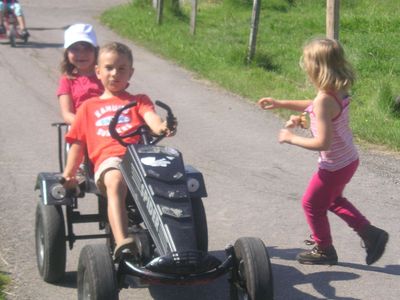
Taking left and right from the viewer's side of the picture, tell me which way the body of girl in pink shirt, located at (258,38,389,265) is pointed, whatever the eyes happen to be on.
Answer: facing to the left of the viewer

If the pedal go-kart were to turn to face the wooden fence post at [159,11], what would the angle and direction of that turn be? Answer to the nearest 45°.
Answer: approximately 135° to its left

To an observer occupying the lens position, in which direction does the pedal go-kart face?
facing the viewer and to the right of the viewer

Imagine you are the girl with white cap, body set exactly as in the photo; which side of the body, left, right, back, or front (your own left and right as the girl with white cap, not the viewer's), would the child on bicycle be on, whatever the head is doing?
back

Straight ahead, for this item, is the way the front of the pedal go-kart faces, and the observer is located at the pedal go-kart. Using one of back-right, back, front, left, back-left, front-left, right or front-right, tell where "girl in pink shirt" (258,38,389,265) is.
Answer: left

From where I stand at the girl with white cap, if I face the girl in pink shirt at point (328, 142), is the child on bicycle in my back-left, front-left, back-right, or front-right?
back-left
